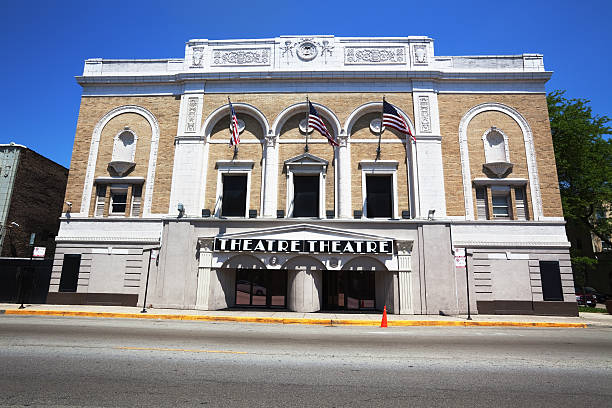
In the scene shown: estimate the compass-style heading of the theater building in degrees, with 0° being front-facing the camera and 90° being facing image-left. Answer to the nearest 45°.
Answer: approximately 0°

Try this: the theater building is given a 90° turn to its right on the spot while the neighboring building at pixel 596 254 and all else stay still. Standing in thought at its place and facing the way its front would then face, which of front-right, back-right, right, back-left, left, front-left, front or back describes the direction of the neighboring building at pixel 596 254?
back-right

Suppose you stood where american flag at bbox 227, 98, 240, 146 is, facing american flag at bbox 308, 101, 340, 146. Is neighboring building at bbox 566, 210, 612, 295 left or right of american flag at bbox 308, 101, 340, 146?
left

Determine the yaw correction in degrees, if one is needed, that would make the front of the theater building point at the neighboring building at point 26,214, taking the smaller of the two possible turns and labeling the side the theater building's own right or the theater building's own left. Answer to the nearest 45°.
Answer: approximately 90° to the theater building's own right

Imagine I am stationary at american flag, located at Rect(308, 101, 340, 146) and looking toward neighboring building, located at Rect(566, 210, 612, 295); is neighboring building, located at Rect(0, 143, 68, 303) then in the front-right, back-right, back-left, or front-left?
back-left

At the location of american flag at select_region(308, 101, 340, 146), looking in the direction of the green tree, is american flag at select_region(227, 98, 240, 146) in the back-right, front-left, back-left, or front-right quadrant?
back-left

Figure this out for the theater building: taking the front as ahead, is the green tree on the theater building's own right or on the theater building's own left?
on the theater building's own left
